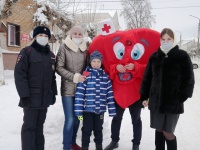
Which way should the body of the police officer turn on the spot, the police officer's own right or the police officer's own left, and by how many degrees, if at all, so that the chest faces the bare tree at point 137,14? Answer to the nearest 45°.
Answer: approximately 90° to the police officer's own left

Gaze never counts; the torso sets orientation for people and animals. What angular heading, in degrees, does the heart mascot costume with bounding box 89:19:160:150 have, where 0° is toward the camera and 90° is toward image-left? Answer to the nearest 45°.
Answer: approximately 0°

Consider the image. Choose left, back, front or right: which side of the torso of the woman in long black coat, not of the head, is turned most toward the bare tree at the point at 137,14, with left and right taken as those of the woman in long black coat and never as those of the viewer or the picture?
back

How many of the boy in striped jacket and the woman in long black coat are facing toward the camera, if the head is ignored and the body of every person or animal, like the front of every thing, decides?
2

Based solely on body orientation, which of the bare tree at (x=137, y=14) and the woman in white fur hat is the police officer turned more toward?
the woman in white fur hat

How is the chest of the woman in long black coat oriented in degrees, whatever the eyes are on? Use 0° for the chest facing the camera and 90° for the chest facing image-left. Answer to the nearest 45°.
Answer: approximately 0°

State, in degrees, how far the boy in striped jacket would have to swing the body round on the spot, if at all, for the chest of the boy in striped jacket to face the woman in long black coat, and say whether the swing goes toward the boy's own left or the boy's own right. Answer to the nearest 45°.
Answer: approximately 45° to the boy's own left

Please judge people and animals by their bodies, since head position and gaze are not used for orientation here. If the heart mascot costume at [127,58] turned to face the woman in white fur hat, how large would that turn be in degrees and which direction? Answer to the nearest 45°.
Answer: approximately 90° to its right

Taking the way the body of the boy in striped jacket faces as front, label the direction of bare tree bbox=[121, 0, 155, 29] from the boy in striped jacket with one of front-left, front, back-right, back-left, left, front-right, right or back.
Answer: back
